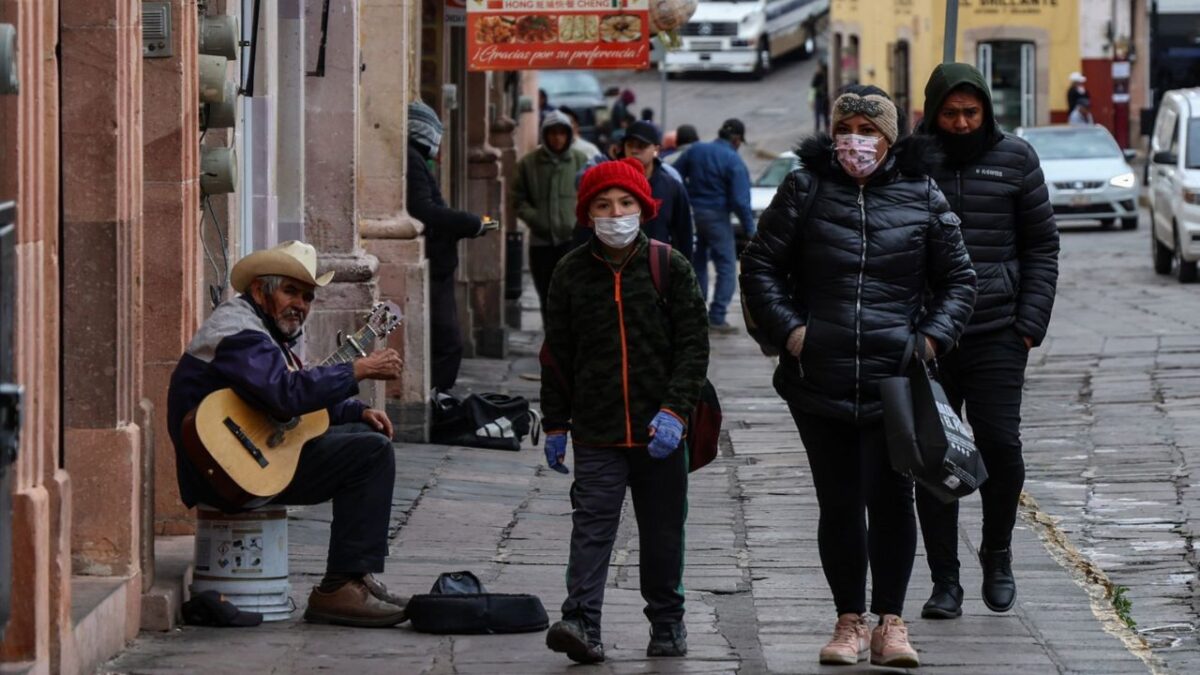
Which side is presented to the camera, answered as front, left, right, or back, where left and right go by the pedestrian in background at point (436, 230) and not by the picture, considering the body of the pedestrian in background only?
right

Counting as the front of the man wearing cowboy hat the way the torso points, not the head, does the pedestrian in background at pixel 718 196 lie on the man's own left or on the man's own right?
on the man's own left

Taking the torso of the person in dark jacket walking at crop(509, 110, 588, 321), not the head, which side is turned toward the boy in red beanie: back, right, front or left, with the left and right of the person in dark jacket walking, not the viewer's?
front

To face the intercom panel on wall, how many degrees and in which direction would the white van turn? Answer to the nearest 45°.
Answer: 0° — it already faces it

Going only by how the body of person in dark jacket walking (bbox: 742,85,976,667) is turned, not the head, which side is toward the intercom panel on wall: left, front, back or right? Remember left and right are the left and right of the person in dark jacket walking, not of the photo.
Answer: right

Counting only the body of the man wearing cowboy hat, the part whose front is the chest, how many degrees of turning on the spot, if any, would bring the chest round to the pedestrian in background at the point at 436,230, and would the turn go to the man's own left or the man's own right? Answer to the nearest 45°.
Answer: approximately 90° to the man's own left

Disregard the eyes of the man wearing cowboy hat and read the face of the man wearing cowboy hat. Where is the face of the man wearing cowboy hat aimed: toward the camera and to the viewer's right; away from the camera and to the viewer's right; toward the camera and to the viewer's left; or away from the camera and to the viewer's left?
toward the camera and to the viewer's right

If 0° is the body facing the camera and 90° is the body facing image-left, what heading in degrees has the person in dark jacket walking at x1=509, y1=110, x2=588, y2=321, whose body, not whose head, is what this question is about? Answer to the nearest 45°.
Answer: approximately 0°

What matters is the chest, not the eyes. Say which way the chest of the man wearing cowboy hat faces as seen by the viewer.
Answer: to the viewer's right
